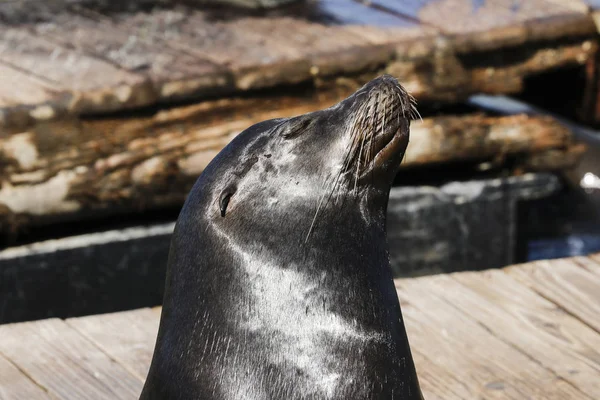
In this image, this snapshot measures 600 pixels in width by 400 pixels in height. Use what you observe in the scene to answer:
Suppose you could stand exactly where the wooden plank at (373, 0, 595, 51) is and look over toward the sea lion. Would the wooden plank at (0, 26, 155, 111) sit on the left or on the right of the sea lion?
right

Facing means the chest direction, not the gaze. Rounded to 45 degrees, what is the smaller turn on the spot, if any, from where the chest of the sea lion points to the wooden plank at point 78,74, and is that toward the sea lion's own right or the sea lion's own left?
approximately 135° to the sea lion's own left

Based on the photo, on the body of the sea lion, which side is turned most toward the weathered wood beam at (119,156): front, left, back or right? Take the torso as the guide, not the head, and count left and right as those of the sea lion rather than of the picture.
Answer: left

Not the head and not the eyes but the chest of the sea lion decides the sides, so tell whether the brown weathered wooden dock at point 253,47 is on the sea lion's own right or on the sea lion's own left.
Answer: on the sea lion's own left

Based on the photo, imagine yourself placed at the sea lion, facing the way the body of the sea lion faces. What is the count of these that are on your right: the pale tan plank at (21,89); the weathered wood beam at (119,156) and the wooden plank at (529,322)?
0

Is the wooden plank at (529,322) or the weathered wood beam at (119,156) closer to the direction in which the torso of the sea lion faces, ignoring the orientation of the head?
the wooden plank

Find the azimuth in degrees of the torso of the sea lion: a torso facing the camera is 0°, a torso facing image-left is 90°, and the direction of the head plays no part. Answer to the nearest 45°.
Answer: approximately 270°

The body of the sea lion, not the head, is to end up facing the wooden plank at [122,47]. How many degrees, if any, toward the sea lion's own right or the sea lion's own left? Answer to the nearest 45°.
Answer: approximately 90° to the sea lion's own left

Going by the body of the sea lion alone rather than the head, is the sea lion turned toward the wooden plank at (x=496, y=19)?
no

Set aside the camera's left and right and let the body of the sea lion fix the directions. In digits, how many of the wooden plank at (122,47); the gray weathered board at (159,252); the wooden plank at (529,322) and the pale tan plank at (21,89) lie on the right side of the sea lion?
0

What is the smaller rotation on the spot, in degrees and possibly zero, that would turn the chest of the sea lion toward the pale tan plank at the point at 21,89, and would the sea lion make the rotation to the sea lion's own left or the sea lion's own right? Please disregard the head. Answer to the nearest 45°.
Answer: approximately 135° to the sea lion's own left
